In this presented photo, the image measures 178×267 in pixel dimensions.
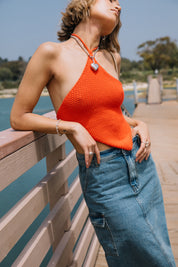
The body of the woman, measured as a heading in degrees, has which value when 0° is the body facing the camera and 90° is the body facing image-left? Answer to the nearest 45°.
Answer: approximately 315°
